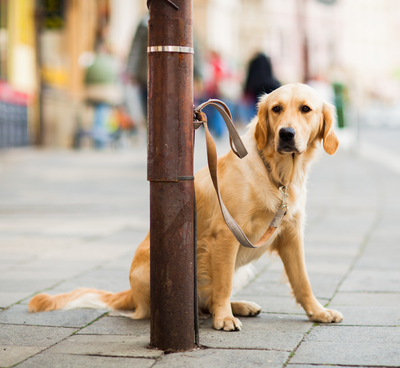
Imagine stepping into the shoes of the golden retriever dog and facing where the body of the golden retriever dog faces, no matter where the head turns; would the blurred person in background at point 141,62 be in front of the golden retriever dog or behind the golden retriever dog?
behind

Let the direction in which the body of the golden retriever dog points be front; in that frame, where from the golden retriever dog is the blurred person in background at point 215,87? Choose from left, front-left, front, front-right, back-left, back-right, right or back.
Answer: back-left

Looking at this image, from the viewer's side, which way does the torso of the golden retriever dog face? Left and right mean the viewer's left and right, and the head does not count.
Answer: facing the viewer and to the right of the viewer

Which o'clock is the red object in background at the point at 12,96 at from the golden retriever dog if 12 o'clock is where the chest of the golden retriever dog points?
The red object in background is roughly at 7 o'clock from the golden retriever dog.

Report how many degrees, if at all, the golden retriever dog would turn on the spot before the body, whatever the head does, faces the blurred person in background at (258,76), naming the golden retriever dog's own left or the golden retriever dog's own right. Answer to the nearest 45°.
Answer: approximately 135° to the golden retriever dog's own left

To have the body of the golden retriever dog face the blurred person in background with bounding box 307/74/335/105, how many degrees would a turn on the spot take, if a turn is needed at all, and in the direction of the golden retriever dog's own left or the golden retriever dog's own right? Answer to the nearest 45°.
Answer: approximately 135° to the golden retriever dog's own left

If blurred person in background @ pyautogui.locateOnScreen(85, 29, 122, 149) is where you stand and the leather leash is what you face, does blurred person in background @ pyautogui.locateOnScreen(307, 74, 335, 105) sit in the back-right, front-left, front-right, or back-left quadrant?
back-left

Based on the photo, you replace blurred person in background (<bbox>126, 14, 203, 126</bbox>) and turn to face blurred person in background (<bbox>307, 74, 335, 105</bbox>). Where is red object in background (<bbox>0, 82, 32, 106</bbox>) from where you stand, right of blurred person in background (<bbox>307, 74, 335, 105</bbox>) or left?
left

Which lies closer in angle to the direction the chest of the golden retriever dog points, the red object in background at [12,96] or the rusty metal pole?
the rusty metal pole

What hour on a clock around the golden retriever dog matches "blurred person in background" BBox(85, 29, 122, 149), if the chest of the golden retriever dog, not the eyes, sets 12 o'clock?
The blurred person in background is roughly at 7 o'clock from the golden retriever dog.

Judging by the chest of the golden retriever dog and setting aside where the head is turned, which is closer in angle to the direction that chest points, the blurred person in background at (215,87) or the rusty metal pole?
the rusty metal pole
